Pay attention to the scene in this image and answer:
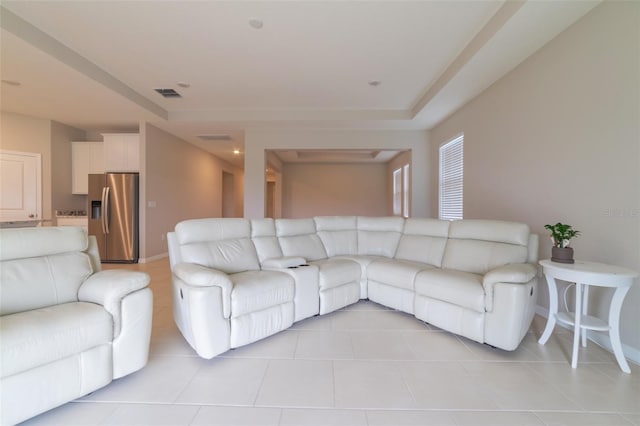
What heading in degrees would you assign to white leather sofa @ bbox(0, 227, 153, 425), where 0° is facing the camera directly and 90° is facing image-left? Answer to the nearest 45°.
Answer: approximately 315°

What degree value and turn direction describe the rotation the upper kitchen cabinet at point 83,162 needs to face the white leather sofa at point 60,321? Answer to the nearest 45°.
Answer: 0° — it already faces it

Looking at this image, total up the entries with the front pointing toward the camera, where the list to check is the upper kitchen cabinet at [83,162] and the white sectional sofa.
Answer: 2

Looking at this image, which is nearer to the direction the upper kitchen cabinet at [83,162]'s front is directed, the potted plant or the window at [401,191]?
the potted plant

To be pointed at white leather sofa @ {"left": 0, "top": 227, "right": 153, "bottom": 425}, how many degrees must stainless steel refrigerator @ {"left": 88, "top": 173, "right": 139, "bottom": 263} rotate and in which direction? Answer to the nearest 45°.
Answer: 0° — it already faces it

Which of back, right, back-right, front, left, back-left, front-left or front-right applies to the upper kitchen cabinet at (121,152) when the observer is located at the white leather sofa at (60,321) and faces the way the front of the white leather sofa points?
back-left

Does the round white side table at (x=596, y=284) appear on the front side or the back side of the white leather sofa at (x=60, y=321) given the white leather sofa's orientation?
on the front side

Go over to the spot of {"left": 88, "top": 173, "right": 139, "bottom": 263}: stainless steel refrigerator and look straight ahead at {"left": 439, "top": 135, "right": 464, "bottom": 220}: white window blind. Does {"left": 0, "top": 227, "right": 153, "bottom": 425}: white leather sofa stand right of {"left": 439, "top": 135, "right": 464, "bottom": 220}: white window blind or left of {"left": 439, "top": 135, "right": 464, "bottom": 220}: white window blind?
right

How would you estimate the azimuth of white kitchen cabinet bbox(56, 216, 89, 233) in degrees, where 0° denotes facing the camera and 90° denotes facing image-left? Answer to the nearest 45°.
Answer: approximately 0°

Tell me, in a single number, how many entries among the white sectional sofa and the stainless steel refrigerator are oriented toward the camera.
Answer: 2

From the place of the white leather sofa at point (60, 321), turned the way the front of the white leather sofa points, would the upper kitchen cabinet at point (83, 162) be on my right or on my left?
on my left
